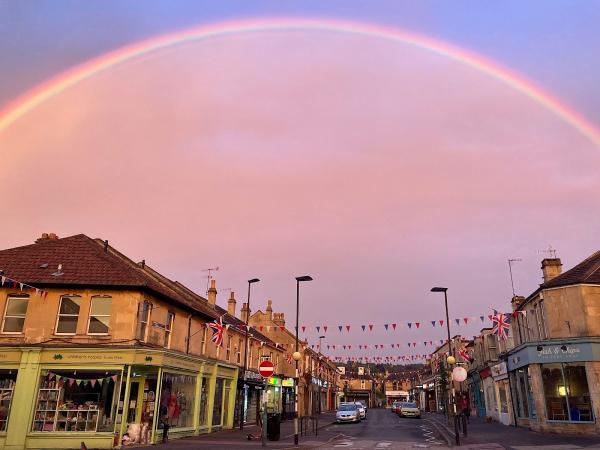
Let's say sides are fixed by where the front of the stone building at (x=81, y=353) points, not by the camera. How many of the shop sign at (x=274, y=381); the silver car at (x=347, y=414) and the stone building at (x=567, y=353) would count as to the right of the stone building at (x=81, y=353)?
0

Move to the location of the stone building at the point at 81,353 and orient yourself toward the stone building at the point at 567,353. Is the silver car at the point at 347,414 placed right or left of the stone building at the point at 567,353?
left

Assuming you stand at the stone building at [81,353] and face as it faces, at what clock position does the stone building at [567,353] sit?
the stone building at [567,353] is roughly at 11 o'clock from the stone building at [81,353].

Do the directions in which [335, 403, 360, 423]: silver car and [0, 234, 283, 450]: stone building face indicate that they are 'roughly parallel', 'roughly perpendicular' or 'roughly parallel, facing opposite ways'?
roughly perpendicular

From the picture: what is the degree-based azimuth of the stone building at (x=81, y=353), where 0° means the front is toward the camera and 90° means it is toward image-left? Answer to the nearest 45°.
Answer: approximately 315°

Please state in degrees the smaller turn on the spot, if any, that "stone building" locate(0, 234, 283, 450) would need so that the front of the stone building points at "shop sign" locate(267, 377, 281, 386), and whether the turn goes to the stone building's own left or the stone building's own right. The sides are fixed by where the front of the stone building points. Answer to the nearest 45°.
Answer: approximately 90° to the stone building's own left

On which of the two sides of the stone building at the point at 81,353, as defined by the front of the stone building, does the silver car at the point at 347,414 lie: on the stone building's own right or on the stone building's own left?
on the stone building's own left

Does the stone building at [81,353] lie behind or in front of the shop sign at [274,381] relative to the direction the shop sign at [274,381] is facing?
in front
